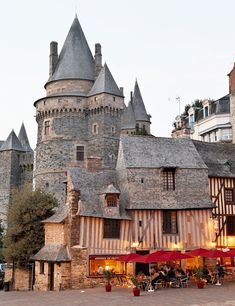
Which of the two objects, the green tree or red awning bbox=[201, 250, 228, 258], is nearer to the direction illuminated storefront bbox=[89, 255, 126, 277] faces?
the red awning

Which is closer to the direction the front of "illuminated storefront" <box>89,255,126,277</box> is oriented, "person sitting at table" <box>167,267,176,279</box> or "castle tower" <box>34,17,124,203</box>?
the person sitting at table

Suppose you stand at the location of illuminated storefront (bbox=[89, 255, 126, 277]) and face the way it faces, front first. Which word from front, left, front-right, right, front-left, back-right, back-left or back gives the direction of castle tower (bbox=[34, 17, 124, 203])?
back

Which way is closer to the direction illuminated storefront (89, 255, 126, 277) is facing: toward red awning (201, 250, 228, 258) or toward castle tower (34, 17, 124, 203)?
the red awning

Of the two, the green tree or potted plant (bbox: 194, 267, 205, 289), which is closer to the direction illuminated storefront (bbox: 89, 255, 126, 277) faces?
the potted plant

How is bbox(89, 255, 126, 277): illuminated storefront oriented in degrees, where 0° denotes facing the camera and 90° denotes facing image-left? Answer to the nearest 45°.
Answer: approximately 0°

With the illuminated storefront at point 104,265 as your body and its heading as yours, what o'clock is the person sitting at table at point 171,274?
The person sitting at table is roughly at 10 o'clock from the illuminated storefront.

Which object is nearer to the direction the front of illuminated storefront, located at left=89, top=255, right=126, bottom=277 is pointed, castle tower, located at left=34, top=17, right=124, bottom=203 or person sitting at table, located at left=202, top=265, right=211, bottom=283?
the person sitting at table

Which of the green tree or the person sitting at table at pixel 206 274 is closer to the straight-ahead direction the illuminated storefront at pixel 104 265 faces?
the person sitting at table

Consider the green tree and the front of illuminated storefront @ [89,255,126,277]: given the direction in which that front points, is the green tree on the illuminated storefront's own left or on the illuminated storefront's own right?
on the illuminated storefront's own right

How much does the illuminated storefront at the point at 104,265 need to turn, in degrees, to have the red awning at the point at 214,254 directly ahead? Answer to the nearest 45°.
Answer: approximately 45° to its left
